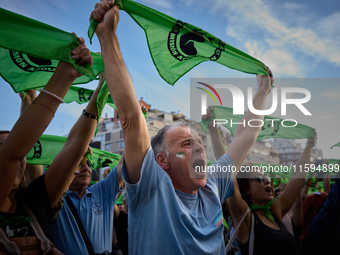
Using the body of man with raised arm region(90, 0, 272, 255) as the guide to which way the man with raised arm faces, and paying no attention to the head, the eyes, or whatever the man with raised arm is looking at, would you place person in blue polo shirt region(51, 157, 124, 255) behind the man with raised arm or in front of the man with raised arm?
behind

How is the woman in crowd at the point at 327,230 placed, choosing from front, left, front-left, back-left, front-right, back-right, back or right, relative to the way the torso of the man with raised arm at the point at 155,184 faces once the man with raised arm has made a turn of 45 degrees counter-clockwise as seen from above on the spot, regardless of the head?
front-left
